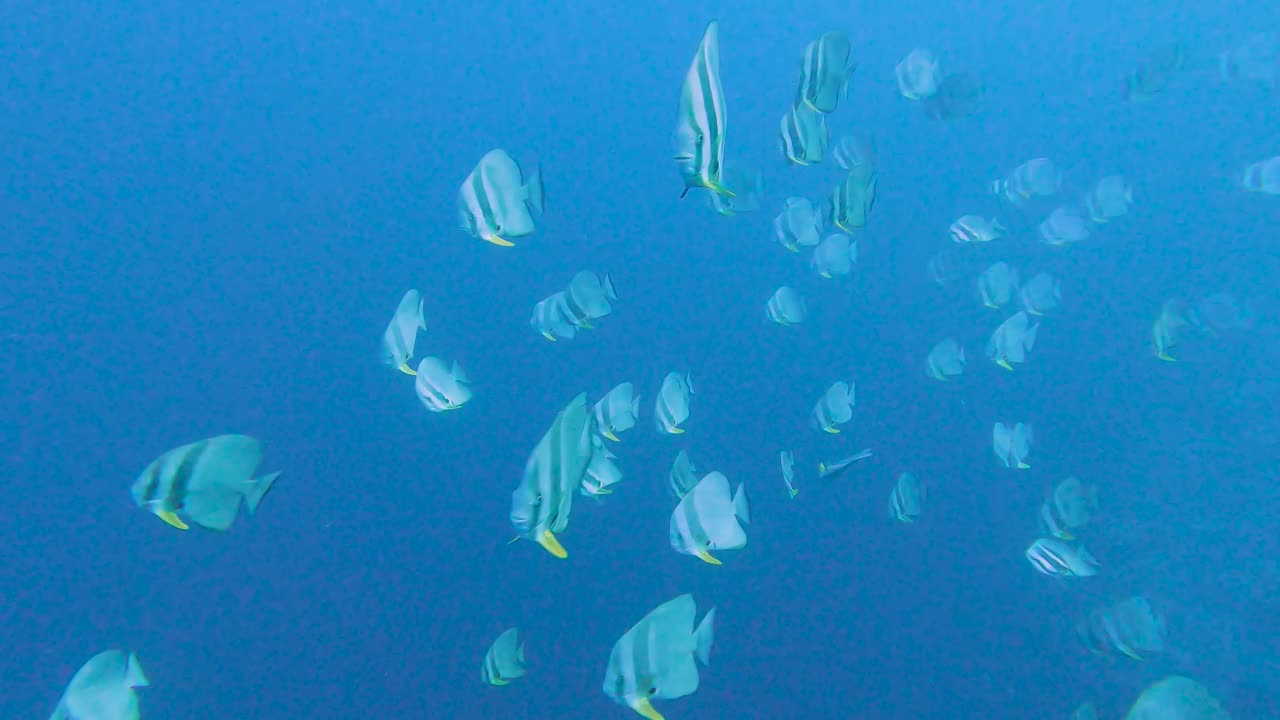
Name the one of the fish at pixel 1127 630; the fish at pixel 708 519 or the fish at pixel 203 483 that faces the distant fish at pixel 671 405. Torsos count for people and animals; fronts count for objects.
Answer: the fish at pixel 1127 630

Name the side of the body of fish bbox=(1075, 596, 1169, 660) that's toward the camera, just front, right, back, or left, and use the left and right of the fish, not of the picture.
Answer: left

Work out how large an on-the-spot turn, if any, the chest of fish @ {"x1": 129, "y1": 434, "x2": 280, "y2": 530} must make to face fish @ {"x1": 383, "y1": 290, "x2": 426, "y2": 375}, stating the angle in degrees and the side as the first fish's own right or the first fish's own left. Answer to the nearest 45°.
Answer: approximately 135° to the first fish's own right

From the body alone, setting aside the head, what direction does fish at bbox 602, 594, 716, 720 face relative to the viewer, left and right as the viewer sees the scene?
facing to the left of the viewer

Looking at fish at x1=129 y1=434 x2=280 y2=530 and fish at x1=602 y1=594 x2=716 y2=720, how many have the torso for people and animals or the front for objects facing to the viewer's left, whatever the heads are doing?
2

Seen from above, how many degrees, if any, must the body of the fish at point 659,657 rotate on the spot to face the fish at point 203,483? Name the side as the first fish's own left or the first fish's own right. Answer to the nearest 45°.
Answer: approximately 45° to the first fish's own right

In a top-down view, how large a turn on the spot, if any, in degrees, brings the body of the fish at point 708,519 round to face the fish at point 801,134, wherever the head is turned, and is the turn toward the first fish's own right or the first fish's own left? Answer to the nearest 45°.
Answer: approximately 135° to the first fish's own right

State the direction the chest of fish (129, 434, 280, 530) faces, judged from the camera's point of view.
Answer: to the viewer's left

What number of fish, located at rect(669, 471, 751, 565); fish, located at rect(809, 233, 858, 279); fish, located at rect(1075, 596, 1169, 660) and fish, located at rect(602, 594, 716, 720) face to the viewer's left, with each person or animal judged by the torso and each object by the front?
4

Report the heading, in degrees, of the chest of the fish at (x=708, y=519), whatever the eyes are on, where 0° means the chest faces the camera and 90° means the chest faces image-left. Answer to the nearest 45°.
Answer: approximately 90°

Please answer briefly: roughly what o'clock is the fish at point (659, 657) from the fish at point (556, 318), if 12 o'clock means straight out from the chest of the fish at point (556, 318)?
the fish at point (659, 657) is roughly at 9 o'clock from the fish at point (556, 318).

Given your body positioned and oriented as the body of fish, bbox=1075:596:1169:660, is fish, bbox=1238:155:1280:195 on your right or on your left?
on your right

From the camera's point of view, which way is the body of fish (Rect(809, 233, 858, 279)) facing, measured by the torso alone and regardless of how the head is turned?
to the viewer's left

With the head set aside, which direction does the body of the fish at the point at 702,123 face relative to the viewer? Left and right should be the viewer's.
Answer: facing the viewer and to the left of the viewer
